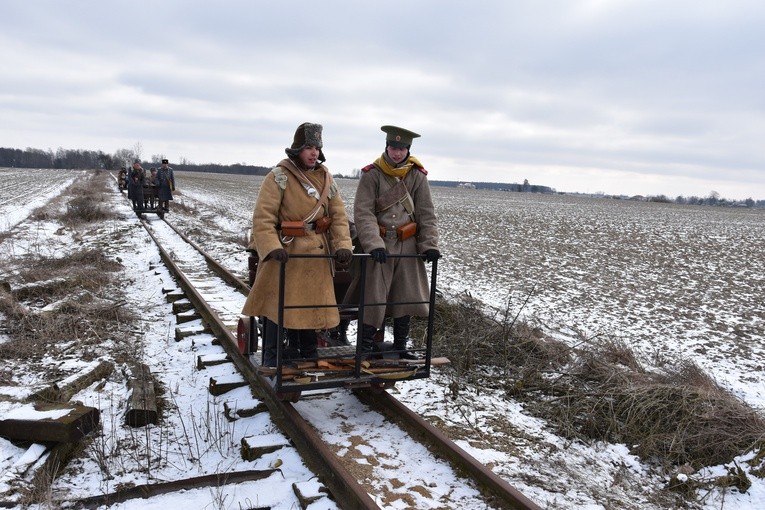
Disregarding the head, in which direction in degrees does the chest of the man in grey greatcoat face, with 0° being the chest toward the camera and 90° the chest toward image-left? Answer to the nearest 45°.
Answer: approximately 0°

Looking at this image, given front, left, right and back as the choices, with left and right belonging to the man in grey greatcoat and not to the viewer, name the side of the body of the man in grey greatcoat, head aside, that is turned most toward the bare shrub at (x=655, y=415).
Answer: left

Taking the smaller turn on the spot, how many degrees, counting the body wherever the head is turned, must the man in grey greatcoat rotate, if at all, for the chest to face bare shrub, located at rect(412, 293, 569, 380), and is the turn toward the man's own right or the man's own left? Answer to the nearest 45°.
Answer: approximately 135° to the man's own left
